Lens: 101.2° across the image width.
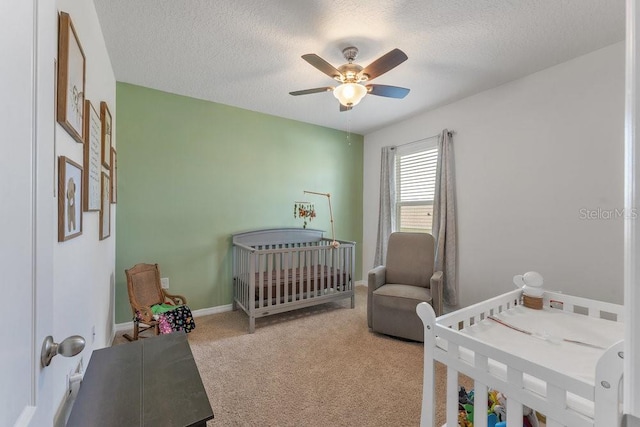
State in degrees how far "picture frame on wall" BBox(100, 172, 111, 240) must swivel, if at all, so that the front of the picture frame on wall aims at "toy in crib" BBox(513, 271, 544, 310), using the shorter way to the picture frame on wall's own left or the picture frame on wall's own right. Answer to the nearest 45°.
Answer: approximately 45° to the picture frame on wall's own right

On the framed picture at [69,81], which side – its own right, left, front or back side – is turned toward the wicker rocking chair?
left

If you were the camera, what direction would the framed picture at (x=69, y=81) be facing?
facing to the right of the viewer

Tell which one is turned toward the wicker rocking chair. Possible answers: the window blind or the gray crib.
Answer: the window blind

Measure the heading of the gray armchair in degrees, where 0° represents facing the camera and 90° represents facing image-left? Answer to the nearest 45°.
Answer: approximately 45°

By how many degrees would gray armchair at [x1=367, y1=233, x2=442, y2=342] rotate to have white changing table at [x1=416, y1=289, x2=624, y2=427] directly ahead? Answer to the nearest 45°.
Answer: approximately 45° to its left

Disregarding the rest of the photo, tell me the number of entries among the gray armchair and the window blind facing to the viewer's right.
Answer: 0

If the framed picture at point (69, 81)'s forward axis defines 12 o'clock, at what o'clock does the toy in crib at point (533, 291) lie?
The toy in crib is roughly at 1 o'clock from the framed picture.

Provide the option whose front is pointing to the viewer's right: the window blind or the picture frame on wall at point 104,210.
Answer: the picture frame on wall

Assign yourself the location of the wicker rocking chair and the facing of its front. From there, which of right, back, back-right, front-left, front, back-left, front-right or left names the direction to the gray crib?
front-left

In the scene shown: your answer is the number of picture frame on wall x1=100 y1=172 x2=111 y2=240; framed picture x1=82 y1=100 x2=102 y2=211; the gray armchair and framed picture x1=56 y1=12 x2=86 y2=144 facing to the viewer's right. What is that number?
3

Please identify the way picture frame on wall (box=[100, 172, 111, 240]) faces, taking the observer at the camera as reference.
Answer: facing to the right of the viewer

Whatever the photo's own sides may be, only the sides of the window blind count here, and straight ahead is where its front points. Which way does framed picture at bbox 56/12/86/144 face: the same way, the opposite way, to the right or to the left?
the opposite way

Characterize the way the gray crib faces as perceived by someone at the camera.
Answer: facing the viewer and to the right of the viewer

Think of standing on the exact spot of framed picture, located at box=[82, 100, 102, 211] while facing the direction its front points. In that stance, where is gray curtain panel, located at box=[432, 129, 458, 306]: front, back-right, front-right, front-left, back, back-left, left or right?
front

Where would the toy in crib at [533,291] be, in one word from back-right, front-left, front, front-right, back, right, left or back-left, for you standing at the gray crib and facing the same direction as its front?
front

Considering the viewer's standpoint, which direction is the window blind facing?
facing the viewer and to the left of the viewer

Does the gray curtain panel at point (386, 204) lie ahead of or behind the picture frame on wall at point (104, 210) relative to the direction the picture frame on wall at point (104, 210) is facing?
ahead

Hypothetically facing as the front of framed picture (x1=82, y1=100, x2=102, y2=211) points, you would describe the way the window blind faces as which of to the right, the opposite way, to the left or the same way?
the opposite way
